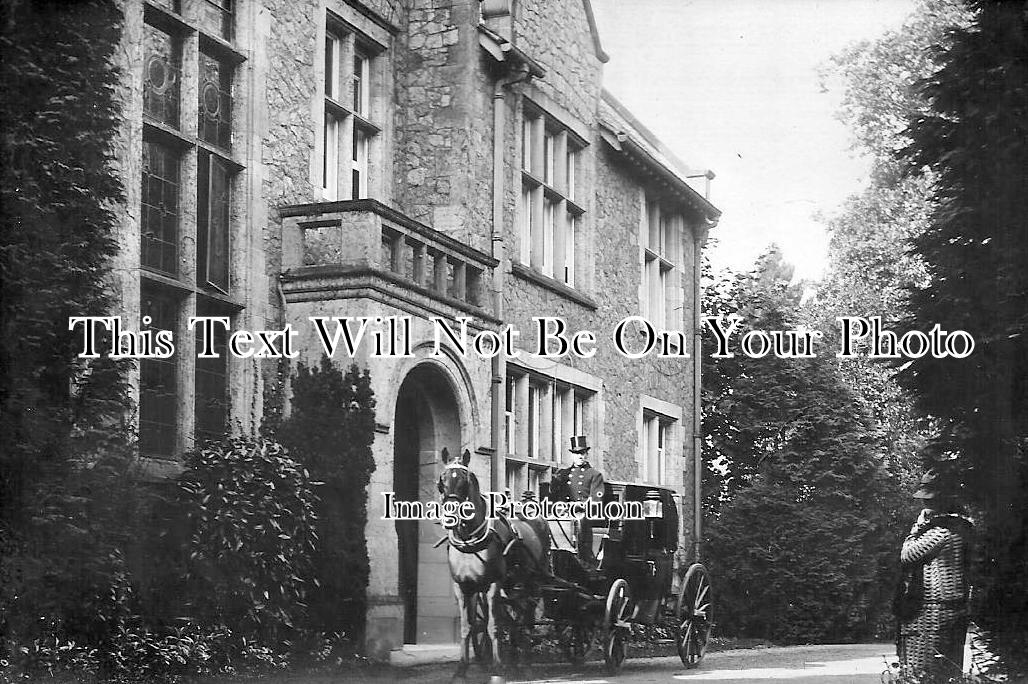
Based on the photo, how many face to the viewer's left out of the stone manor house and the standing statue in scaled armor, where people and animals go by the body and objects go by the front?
1

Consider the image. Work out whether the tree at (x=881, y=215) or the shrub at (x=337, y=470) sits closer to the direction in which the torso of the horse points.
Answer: the shrub

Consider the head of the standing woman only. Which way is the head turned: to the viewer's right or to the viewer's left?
to the viewer's left

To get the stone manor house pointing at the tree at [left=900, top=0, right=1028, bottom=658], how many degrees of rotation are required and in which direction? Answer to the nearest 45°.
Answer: approximately 45° to its left

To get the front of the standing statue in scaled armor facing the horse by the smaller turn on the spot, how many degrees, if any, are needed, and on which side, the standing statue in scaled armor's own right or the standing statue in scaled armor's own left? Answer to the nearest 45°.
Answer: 0° — they already face it

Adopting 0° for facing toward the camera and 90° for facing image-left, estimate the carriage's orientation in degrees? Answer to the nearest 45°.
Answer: approximately 45°

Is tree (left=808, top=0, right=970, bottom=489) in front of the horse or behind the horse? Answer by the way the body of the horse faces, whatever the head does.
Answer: behind
